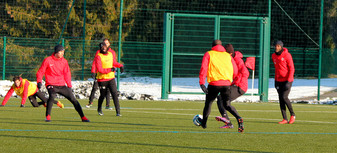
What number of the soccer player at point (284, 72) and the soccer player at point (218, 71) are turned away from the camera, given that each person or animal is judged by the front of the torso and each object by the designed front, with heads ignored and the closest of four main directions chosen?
1

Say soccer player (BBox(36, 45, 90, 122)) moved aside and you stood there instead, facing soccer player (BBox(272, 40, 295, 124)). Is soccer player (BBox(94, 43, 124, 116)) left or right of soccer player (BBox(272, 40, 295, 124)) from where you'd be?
left

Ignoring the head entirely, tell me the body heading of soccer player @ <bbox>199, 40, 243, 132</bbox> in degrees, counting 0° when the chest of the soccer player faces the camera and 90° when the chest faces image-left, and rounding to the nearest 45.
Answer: approximately 180°

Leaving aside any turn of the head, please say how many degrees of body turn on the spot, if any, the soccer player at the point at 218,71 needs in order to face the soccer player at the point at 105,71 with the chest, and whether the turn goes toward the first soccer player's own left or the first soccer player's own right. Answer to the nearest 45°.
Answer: approximately 45° to the first soccer player's own left

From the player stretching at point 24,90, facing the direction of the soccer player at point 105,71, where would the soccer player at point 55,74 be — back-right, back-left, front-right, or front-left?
front-right

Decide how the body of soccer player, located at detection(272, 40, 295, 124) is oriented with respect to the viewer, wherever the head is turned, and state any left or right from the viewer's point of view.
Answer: facing the viewer and to the left of the viewer

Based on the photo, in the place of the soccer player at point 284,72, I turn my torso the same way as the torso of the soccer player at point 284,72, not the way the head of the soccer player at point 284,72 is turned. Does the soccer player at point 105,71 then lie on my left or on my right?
on my right

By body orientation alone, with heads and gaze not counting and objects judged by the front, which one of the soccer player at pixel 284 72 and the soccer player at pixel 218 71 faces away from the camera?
the soccer player at pixel 218 71

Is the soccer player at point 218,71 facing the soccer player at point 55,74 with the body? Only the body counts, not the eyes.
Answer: no
